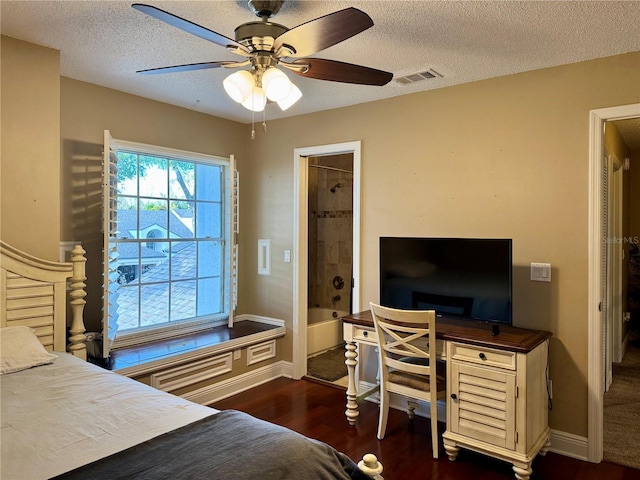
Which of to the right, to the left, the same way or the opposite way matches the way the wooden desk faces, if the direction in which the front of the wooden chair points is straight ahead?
the opposite way

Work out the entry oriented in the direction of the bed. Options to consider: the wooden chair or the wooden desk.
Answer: the wooden desk

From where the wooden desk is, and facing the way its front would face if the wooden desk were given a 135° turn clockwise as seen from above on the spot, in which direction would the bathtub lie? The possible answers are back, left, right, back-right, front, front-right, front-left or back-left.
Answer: front-left

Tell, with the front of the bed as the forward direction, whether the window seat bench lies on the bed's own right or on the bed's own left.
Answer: on the bed's own left

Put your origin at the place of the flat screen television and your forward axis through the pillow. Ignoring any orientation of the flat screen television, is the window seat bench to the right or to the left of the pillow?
right

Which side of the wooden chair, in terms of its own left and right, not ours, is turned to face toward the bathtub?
left

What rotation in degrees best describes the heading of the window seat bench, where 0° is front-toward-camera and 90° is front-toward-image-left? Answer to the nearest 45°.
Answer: approximately 315°

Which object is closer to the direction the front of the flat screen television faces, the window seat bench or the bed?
the bed

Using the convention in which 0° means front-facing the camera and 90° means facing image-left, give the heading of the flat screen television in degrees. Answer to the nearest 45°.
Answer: approximately 45°

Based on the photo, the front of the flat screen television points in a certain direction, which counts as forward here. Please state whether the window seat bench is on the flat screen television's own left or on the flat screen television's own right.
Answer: on the flat screen television's own right

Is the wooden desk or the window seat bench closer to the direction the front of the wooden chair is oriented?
the wooden desk

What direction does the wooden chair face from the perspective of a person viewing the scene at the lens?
facing away from the viewer and to the right of the viewer
